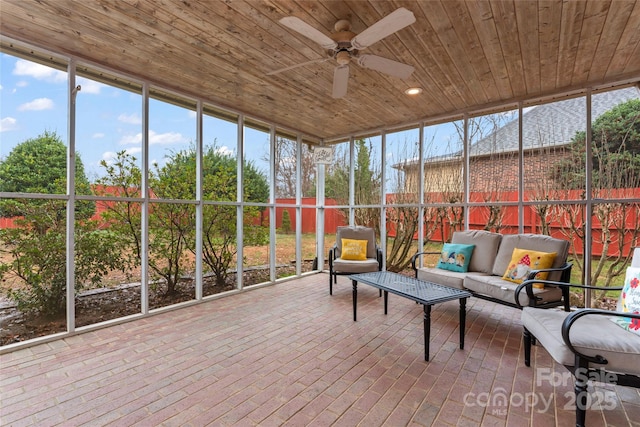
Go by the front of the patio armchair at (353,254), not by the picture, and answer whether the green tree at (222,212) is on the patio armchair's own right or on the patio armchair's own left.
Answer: on the patio armchair's own right

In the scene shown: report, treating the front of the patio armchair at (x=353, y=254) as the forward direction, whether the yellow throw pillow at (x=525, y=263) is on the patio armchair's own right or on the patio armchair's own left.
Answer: on the patio armchair's own left

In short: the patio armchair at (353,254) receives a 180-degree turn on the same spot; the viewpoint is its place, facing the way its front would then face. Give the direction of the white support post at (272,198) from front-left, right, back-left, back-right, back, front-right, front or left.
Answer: left

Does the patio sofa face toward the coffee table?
yes

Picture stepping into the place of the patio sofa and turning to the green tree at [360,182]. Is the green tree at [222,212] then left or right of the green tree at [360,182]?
left

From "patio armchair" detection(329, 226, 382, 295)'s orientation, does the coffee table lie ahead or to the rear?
ahead

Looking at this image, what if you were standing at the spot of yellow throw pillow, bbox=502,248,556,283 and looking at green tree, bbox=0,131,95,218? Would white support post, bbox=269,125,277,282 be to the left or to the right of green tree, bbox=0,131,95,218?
right

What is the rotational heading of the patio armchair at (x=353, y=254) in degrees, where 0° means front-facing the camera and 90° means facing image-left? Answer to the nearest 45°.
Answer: approximately 0°

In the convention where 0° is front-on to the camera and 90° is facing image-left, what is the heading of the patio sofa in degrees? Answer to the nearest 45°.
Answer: approximately 45°

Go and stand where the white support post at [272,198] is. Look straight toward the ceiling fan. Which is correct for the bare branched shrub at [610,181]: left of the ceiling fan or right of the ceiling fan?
left

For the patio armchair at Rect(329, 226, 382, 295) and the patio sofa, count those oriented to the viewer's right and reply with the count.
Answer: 0

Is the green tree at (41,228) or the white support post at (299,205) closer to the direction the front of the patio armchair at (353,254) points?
the green tree
